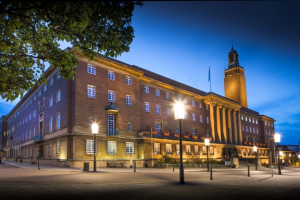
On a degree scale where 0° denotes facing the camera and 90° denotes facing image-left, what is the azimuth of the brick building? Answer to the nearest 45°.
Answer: approximately 315°

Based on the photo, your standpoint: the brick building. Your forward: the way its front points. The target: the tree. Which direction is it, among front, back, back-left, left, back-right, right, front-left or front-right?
front-right
